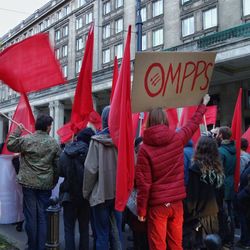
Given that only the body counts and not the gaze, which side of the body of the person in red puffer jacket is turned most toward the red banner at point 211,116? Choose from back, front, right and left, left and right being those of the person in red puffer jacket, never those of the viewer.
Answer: front

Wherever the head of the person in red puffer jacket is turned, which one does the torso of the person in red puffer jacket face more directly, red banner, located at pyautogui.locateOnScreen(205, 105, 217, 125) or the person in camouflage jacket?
the red banner

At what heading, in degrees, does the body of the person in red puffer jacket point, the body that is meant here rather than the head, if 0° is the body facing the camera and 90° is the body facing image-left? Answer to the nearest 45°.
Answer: approximately 180°

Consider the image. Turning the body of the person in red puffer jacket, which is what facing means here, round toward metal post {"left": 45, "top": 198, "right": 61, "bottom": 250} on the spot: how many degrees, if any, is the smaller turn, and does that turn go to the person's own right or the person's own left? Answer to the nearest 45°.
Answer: approximately 90° to the person's own left

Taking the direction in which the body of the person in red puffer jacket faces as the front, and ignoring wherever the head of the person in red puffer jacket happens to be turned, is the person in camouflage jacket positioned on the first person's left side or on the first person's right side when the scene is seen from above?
on the first person's left side

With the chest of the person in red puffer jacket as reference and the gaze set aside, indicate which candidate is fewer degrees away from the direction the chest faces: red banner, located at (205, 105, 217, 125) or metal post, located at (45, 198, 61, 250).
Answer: the red banner

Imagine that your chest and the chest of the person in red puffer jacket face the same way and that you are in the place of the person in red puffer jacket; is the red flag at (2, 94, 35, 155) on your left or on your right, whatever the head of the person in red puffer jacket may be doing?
on your left

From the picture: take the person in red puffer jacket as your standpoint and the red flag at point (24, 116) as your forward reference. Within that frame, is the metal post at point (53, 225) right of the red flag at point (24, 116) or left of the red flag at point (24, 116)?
left

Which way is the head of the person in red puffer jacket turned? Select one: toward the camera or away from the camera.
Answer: away from the camera
